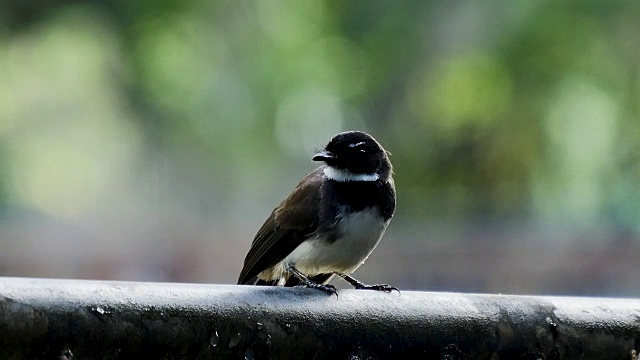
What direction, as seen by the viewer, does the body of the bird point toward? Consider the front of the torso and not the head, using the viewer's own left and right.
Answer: facing the viewer and to the right of the viewer
